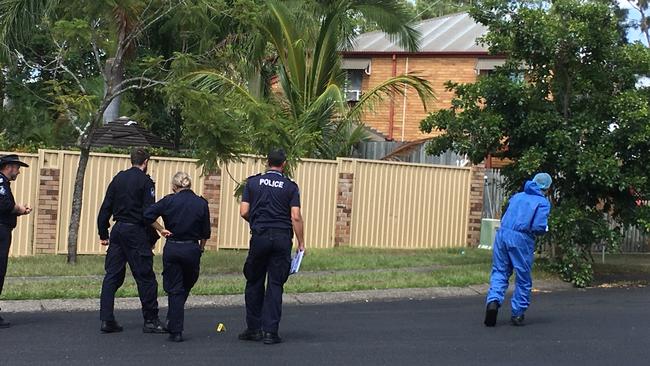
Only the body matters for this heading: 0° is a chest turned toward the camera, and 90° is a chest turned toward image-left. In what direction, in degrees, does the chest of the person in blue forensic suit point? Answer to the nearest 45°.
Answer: approximately 225°

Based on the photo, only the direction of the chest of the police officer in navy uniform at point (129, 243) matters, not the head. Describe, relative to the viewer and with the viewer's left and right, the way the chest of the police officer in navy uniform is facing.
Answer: facing away from the viewer and to the right of the viewer

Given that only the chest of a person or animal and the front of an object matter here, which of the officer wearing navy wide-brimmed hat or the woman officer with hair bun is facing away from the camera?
the woman officer with hair bun

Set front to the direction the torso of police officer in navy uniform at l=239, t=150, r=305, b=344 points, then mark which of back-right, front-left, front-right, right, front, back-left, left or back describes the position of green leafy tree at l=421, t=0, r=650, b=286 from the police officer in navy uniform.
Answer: front-right

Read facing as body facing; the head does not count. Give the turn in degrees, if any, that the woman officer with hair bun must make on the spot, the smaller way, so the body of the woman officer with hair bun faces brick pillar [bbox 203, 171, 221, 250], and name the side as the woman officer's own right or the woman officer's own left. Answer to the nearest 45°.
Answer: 0° — they already face it

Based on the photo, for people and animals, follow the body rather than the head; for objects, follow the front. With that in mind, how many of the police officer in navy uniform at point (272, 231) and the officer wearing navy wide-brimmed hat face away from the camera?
1

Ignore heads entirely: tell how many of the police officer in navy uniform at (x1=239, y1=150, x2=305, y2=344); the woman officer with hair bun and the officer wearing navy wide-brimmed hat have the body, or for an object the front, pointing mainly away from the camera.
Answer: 2

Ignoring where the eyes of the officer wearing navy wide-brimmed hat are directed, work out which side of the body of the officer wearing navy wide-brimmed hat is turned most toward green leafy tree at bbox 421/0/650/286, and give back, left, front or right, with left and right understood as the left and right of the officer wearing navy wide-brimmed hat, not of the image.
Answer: front

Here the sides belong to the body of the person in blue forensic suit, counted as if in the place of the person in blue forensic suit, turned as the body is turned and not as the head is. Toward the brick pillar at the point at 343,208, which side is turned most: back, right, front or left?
left

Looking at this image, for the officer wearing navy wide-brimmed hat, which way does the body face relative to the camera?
to the viewer's right

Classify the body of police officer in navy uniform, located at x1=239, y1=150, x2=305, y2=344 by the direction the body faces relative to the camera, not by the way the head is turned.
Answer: away from the camera

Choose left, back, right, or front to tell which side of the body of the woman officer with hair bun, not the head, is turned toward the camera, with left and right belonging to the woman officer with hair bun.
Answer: back

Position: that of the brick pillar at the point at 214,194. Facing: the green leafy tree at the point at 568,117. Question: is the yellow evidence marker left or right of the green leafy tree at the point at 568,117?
right

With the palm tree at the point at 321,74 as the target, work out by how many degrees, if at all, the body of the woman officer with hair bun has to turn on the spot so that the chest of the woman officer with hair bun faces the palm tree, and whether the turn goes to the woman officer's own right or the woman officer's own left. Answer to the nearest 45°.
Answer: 0° — they already face it

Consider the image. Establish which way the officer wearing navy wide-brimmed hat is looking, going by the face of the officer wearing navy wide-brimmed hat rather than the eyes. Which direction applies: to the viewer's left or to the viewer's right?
to the viewer's right
